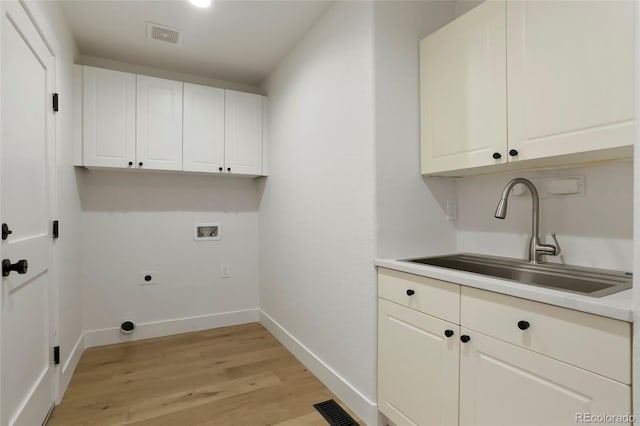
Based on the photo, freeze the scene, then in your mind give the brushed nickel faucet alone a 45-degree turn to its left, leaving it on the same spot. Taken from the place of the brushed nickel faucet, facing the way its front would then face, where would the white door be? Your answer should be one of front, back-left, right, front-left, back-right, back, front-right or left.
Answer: front-right

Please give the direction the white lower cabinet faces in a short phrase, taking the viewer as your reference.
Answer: facing the viewer and to the left of the viewer

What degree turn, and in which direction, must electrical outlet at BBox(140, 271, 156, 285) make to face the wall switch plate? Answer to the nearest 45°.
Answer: approximately 45° to its left

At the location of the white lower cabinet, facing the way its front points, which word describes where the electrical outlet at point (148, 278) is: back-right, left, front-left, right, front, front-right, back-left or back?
front-right

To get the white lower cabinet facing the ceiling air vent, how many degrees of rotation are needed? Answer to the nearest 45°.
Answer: approximately 45° to its right

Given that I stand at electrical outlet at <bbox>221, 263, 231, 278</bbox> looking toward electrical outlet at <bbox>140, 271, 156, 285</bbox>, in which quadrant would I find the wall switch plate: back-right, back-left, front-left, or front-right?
back-left
